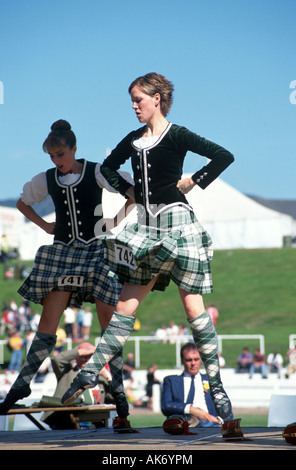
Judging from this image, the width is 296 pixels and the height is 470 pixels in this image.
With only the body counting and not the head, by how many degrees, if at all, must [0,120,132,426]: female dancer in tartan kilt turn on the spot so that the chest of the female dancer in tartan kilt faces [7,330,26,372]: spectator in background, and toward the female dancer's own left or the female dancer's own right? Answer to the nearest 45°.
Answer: approximately 180°

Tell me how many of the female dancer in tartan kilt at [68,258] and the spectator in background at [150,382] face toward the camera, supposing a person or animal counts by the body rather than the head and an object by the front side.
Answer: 1

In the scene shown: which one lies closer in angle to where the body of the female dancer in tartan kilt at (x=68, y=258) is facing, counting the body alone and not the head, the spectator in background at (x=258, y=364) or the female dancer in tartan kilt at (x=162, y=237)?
the female dancer in tartan kilt

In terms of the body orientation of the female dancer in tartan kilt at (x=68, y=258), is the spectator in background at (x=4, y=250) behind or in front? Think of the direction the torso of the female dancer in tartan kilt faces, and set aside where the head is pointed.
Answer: behind

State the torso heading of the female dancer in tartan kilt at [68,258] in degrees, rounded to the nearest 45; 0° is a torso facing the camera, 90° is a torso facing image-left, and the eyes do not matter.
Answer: approximately 0°

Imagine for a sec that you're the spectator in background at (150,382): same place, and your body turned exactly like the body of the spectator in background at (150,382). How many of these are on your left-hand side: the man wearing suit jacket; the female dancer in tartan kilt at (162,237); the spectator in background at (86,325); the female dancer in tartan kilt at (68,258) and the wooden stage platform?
1

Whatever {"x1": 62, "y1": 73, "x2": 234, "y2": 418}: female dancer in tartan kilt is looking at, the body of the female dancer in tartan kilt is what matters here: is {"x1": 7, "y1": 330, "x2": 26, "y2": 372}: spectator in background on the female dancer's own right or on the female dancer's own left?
on the female dancer's own right

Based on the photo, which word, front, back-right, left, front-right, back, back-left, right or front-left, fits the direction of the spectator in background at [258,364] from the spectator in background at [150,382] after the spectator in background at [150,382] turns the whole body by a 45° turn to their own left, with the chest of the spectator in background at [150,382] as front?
front

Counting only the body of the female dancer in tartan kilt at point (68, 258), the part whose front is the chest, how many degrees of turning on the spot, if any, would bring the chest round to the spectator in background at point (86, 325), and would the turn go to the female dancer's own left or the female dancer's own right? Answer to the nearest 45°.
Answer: approximately 180°
